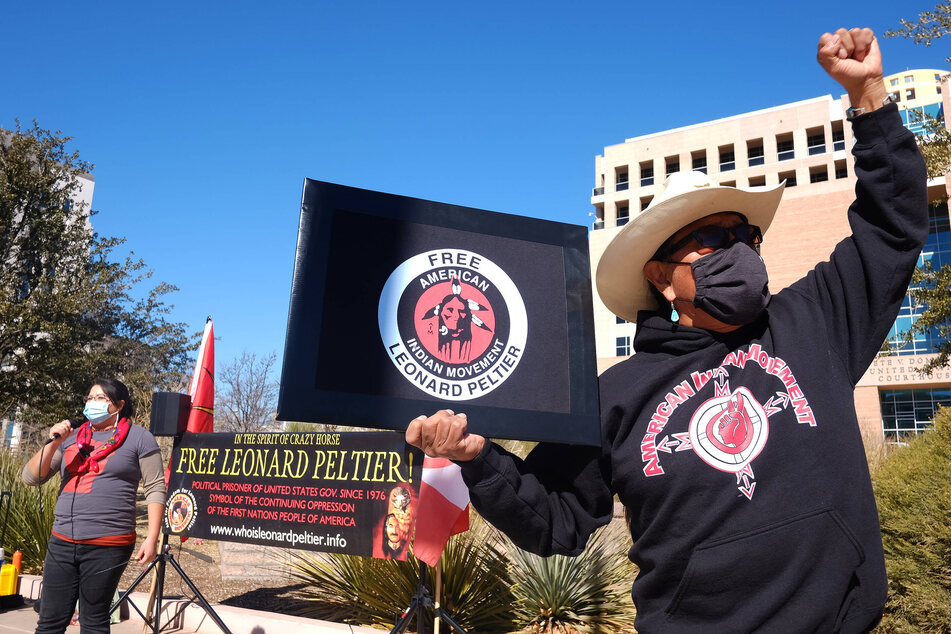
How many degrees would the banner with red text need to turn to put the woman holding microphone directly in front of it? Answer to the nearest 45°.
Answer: approximately 45° to its right

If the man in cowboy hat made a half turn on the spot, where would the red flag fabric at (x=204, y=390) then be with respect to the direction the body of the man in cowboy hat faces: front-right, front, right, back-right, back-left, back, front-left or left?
front-left

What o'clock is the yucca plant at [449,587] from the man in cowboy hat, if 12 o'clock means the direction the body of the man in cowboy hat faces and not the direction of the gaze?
The yucca plant is roughly at 5 o'clock from the man in cowboy hat.

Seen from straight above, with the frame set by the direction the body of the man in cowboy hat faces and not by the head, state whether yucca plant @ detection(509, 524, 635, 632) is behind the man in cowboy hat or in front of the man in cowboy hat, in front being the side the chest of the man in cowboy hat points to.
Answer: behind

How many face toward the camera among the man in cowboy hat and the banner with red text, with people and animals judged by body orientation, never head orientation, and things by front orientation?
2

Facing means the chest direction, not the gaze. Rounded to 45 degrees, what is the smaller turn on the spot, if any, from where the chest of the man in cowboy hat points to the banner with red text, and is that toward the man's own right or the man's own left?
approximately 135° to the man's own right

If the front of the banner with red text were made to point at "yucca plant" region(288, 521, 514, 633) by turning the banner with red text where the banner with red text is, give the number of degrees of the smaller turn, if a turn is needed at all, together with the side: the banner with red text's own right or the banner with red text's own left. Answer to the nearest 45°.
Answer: approximately 90° to the banner with red text's own left

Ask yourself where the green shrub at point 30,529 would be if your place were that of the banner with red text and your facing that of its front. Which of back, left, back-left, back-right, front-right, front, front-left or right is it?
back-right

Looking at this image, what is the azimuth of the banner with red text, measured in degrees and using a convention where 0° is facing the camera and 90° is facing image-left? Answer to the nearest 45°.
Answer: approximately 0°

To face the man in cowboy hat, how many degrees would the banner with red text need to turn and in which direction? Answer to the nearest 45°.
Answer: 0° — it already faces them
